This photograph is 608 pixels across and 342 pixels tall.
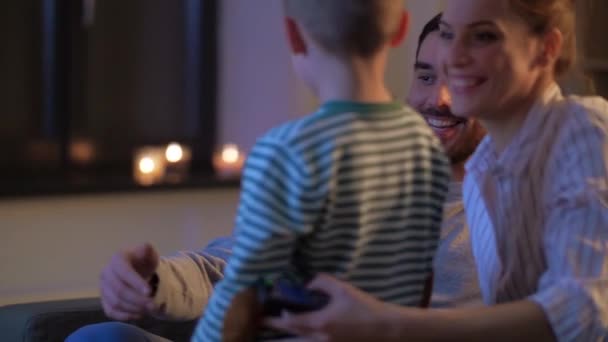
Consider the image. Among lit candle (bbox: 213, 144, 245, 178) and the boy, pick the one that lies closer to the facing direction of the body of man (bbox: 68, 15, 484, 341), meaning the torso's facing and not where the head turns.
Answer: the boy

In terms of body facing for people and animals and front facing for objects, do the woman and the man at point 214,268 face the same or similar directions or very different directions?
same or similar directions

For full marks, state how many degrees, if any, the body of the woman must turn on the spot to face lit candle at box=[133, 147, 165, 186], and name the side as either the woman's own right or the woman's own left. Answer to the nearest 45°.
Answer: approximately 90° to the woman's own right

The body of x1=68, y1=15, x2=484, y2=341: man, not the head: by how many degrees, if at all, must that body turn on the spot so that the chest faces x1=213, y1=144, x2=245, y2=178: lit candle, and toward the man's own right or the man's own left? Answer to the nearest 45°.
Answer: approximately 135° to the man's own right

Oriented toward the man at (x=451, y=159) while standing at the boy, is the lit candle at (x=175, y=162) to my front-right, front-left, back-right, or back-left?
front-left

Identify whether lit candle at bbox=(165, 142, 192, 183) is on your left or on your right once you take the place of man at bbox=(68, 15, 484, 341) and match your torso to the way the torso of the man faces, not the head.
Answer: on your right

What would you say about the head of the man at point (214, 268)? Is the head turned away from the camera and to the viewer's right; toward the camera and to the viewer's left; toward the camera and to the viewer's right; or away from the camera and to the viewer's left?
toward the camera and to the viewer's left

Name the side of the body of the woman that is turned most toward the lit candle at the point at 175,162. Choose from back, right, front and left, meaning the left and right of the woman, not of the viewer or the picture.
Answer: right

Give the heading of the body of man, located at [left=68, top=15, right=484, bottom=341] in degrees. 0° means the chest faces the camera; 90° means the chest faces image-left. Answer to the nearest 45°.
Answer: approximately 45°

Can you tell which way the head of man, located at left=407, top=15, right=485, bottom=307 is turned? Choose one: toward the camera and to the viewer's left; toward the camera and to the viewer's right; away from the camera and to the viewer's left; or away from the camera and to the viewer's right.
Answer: toward the camera and to the viewer's left

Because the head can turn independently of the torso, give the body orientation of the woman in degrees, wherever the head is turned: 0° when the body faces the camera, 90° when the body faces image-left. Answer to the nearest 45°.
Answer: approximately 45°

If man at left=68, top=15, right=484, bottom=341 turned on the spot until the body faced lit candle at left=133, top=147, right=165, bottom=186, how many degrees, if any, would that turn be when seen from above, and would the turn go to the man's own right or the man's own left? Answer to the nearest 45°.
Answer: approximately 135° to the man's own right

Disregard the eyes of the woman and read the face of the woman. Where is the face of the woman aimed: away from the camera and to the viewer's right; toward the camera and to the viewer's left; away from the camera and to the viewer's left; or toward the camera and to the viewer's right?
toward the camera and to the viewer's left
